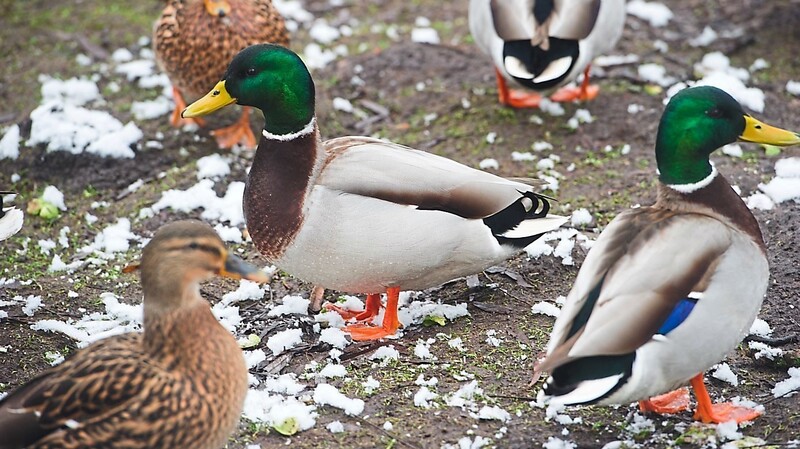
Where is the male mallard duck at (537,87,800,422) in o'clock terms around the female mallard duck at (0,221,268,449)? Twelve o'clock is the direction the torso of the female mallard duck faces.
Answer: The male mallard duck is roughly at 12 o'clock from the female mallard duck.

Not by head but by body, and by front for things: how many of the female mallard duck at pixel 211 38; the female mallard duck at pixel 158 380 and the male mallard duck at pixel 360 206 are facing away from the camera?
0

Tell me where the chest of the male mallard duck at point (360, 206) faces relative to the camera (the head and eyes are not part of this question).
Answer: to the viewer's left

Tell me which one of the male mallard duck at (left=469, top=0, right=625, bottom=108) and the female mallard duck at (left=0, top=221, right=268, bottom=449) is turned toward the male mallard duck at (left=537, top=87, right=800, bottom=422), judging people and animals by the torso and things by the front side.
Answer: the female mallard duck

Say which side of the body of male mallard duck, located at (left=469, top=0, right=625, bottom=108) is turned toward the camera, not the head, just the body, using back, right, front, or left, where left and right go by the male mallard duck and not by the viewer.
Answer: back

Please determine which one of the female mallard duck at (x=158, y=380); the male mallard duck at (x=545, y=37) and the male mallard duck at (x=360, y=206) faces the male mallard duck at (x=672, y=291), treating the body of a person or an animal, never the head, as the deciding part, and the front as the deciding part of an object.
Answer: the female mallard duck

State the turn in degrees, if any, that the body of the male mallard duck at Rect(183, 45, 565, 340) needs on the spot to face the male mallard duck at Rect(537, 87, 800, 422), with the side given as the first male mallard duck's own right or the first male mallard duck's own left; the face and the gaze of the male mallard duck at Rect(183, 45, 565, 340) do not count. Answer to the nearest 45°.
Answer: approximately 135° to the first male mallard duck's own left

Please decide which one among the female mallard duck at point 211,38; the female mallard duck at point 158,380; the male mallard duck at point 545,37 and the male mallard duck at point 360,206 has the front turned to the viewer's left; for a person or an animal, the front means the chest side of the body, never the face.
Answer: the male mallard duck at point 360,206

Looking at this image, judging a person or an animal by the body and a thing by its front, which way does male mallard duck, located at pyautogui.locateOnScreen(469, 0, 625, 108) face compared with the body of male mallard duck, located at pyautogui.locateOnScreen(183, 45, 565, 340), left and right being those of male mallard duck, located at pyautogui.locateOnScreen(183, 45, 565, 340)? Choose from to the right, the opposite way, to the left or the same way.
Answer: to the right

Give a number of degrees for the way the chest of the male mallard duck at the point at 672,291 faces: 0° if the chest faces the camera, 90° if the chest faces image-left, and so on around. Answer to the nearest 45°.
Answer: approximately 225°

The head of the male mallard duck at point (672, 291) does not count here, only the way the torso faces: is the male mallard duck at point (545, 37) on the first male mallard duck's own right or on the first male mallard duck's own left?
on the first male mallard duck's own left

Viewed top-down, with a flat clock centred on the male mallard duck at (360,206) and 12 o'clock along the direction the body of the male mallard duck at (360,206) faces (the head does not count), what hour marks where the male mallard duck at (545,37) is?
the male mallard duck at (545,37) is roughly at 4 o'clock from the male mallard duck at (360,206).

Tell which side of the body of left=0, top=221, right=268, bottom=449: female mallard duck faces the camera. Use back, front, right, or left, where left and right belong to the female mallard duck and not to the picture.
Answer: right

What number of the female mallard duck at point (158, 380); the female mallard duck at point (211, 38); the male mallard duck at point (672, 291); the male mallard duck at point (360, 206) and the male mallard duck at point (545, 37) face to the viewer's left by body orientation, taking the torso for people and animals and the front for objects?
1

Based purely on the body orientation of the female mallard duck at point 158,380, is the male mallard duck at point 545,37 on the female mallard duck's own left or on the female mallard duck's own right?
on the female mallard duck's own left

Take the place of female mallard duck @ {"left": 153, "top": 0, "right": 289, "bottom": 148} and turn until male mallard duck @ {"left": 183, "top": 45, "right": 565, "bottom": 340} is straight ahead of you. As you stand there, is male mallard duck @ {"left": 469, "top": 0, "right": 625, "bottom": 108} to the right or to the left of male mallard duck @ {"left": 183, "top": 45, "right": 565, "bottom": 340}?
left
